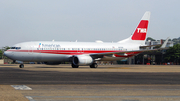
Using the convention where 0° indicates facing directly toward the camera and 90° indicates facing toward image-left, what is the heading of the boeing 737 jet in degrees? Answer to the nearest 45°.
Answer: approximately 45°
